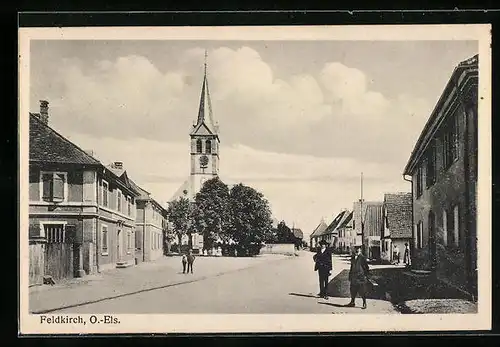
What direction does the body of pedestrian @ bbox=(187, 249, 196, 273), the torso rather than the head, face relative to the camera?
toward the camera

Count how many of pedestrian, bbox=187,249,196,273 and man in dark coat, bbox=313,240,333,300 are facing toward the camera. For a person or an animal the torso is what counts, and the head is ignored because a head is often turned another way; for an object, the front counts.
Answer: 2

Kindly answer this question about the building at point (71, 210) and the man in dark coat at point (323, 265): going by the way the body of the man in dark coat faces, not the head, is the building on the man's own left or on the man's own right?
on the man's own right

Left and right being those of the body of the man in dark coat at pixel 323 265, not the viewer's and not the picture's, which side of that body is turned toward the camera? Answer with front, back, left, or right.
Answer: front

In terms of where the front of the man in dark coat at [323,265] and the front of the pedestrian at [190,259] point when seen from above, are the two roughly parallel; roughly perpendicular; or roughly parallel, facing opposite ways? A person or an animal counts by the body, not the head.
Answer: roughly parallel
